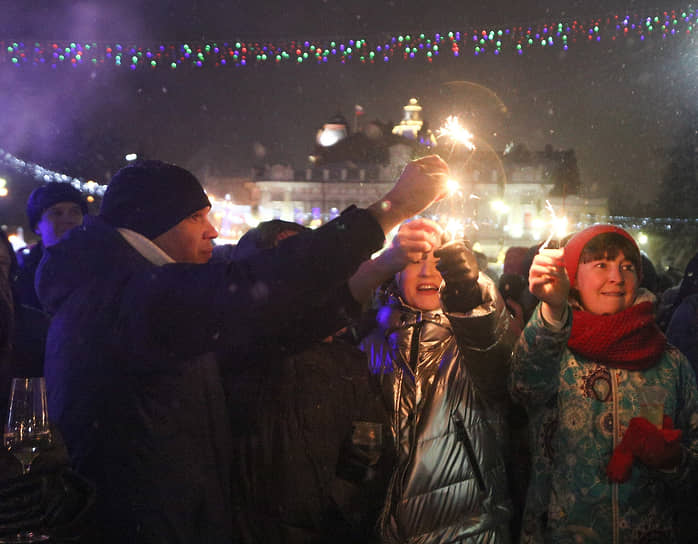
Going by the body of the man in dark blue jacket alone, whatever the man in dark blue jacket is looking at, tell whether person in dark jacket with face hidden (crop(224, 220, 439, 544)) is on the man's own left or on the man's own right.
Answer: on the man's own left

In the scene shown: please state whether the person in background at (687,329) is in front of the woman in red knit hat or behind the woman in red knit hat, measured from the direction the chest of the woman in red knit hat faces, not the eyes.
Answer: behind

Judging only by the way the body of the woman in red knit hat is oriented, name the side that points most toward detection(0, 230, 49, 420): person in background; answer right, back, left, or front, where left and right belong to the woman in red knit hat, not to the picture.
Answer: right

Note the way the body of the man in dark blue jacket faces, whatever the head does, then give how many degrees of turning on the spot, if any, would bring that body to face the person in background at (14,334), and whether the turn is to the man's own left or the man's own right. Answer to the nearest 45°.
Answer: approximately 135° to the man's own left

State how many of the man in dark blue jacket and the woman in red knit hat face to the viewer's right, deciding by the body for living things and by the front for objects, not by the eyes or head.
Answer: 1

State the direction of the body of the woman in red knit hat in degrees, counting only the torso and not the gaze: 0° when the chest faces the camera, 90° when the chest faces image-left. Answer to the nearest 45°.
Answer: approximately 0°

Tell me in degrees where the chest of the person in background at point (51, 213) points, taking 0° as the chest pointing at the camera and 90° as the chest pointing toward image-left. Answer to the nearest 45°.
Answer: approximately 315°

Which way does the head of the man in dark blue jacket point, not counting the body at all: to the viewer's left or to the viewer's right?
to the viewer's right

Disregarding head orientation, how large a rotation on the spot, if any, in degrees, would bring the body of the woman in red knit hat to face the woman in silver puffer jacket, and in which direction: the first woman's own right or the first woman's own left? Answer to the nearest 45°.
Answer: approximately 90° to the first woman's own right

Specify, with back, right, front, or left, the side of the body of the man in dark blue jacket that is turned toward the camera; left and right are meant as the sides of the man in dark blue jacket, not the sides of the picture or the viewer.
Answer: right

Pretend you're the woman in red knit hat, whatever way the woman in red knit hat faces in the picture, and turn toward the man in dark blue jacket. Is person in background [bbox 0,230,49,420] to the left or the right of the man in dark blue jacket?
right

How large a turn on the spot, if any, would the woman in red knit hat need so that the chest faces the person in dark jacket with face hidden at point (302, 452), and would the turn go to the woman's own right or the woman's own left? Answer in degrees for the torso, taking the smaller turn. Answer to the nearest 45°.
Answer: approximately 45° to the woman's own right
